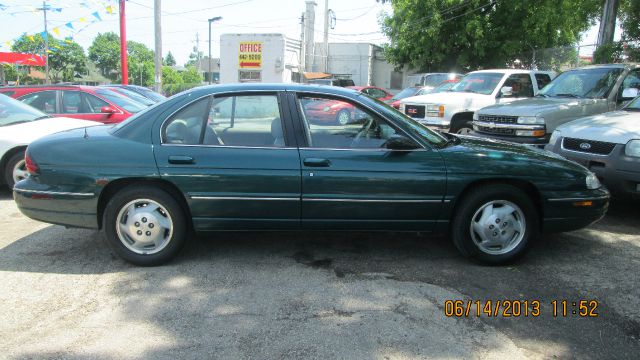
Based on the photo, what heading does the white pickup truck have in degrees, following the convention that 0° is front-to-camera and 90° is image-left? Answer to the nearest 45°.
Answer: approximately 45°

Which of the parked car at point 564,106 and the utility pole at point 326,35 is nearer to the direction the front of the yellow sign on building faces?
the parked car

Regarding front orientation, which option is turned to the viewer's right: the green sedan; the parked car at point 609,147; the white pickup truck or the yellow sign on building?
the green sedan

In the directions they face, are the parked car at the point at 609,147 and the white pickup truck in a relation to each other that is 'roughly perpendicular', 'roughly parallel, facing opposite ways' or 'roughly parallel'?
roughly parallel

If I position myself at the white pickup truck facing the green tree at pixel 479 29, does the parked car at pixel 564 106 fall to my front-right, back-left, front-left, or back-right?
back-right

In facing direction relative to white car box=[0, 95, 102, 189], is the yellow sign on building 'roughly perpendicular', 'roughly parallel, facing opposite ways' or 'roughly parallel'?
roughly perpendicular

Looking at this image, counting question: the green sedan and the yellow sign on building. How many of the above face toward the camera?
1

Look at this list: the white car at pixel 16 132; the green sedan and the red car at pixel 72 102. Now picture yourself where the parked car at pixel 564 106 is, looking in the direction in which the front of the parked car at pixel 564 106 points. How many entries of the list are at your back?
0

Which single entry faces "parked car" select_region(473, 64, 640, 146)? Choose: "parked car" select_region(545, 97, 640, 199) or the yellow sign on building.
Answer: the yellow sign on building

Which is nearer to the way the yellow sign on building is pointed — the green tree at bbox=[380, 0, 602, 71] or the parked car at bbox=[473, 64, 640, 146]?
the parked car

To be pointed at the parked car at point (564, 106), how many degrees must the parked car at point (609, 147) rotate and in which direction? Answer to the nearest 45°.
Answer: approximately 135° to its right

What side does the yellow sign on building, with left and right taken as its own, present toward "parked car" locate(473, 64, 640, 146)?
front

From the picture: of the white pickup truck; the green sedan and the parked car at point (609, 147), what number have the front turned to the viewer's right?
1

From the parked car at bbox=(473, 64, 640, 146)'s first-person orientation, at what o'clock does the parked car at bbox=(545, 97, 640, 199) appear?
the parked car at bbox=(545, 97, 640, 199) is roughly at 10 o'clock from the parked car at bbox=(473, 64, 640, 146).

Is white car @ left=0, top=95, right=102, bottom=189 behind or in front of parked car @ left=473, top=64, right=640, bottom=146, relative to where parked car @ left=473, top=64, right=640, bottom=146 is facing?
in front

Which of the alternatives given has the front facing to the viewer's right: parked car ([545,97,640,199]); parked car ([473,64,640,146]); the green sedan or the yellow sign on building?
the green sedan

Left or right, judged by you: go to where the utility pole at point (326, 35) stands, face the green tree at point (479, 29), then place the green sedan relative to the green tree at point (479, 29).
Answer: right

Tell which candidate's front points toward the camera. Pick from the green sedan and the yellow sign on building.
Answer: the yellow sign on building

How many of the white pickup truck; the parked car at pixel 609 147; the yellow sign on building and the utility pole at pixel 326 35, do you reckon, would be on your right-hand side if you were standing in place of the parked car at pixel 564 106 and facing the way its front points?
3

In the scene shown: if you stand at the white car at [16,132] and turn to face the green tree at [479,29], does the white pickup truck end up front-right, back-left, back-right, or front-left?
front-right

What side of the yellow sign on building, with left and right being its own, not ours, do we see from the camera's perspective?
front

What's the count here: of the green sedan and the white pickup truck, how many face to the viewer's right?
1
